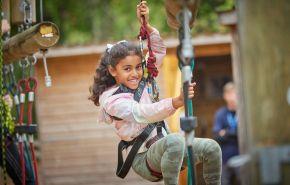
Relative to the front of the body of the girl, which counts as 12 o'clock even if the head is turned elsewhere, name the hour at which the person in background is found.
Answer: The person in background is roughly at 8 o'clock from the girl.

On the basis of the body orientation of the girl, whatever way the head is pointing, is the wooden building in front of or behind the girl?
behind

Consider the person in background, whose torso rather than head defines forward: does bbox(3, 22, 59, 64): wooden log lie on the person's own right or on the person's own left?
on the person's own right

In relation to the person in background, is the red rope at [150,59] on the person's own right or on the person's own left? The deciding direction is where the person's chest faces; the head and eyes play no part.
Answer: on the person's own right

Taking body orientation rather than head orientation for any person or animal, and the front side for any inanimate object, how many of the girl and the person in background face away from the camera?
0

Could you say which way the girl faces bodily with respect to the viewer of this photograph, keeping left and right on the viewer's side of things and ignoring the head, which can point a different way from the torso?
facing the viewer and to the right of the viewer

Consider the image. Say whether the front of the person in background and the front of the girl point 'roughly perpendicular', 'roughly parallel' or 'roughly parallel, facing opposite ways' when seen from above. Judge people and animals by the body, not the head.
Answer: roughly parallel

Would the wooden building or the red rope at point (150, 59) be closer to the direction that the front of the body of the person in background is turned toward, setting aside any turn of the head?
the red rope
